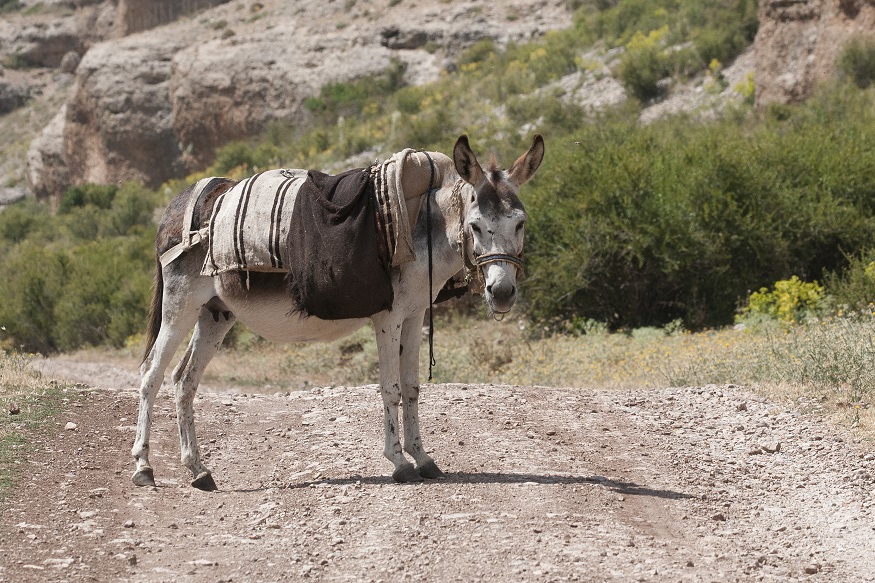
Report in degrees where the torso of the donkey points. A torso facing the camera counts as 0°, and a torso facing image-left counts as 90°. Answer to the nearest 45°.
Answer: approximately 270°

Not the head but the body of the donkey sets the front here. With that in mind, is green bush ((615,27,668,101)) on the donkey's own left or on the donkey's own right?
on the donkey's own left

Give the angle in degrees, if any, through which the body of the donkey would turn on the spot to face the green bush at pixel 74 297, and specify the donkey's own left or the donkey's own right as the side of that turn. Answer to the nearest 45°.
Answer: approximately 90° to the donkey's own left

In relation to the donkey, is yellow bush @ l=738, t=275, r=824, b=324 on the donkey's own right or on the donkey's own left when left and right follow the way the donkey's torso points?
on the donkey's own left
